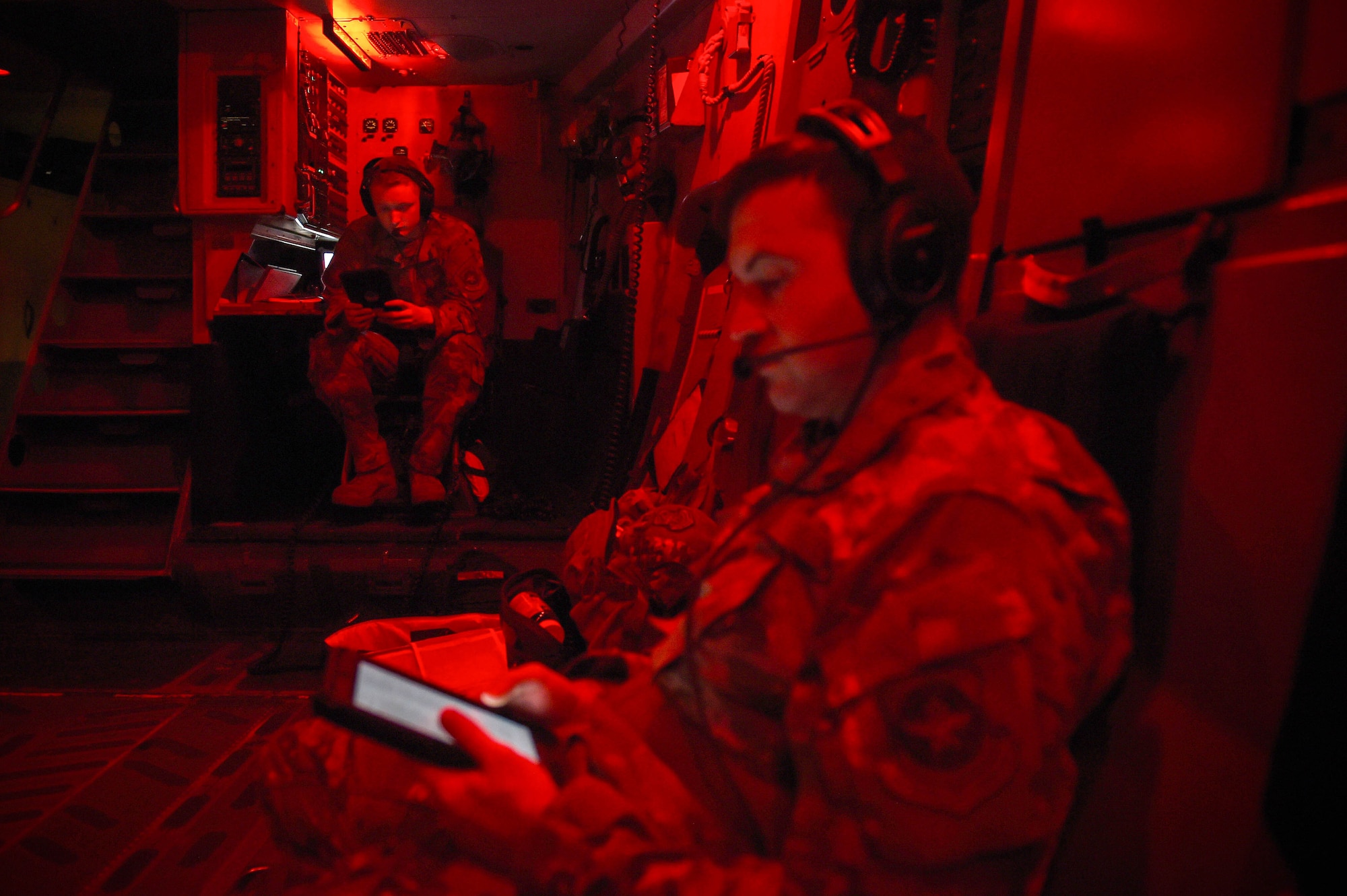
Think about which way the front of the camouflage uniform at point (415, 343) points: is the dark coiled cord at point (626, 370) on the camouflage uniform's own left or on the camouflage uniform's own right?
on the camouflage uniform's own left

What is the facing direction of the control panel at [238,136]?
toward the camera

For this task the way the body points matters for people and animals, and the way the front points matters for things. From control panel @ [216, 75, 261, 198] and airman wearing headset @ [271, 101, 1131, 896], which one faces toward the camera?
the control panel

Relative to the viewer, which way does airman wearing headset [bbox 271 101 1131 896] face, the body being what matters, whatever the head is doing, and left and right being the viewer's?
facing to the left of the viewer

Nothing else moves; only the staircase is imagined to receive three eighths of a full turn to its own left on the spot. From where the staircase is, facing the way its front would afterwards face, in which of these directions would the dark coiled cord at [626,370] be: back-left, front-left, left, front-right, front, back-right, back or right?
right

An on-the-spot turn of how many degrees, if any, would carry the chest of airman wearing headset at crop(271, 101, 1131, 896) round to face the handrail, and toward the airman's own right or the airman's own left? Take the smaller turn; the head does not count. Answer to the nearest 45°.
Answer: approximately 45° to the airman's own right

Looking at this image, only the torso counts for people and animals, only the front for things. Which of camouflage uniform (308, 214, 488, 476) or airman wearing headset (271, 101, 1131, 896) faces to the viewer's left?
the airman wearing headset

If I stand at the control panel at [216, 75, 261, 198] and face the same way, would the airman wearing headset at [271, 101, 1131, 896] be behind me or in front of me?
in front

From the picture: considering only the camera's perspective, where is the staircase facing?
facing the viewer

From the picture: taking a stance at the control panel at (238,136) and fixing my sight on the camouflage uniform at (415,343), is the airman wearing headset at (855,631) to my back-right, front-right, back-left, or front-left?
front-right

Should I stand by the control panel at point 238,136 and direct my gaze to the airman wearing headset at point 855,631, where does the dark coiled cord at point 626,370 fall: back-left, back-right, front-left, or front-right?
front-left

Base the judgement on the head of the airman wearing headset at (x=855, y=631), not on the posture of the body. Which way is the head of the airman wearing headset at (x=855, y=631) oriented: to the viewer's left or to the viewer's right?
to the viewer's left
